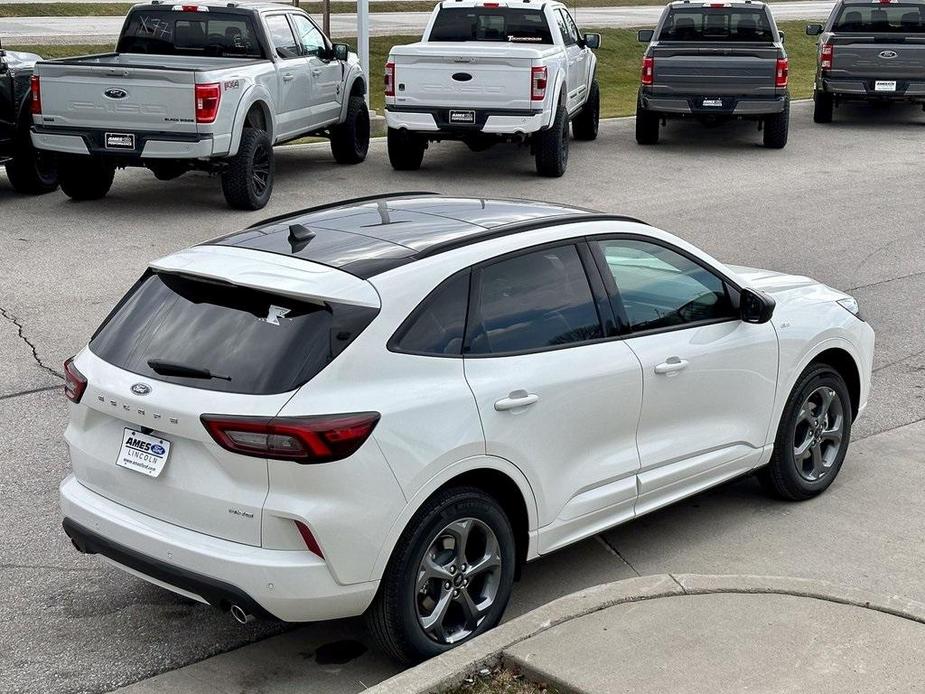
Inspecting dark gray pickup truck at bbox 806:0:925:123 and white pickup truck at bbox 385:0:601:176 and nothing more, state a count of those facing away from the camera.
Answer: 2

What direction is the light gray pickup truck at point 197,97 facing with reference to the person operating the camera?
facing away from the viewer and to the right of the viewer

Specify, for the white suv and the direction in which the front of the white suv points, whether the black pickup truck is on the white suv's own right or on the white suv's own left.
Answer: on the white suv's own left

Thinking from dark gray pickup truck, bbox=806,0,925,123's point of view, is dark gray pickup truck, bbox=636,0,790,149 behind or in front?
behind

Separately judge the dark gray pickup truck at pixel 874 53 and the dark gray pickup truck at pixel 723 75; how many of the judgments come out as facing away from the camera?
2

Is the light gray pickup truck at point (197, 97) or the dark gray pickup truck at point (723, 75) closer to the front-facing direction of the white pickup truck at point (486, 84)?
the dark gray pickup truck

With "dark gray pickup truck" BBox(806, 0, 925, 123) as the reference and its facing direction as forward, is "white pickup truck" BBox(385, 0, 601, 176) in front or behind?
behind

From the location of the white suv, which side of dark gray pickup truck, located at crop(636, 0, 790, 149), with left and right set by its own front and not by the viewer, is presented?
back

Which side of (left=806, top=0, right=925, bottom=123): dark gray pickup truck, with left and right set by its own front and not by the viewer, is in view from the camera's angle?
back

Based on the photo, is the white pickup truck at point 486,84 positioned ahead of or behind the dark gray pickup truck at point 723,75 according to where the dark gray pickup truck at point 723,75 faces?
behind

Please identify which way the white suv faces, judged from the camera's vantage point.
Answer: facing away from the viewer and to the right of the viewer

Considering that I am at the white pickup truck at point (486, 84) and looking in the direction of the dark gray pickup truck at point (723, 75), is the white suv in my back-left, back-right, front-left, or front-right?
back-right

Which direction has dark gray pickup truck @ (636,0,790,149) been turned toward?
away from the camera

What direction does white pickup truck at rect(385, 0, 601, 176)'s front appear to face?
away from the camera
